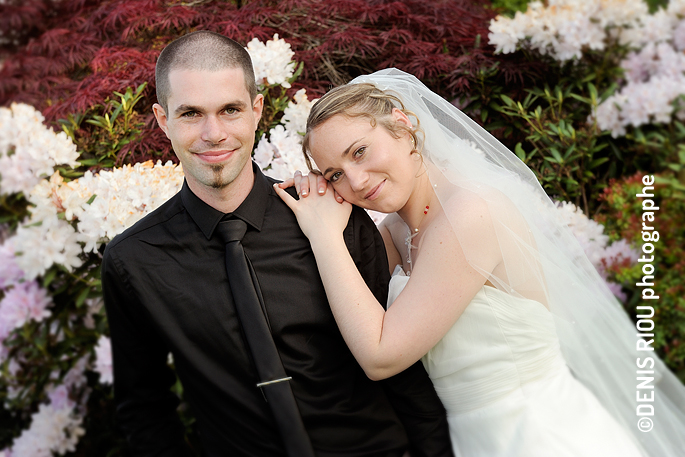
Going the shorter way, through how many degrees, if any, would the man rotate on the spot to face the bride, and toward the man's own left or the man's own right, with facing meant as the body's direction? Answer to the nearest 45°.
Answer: approximately 90° to the man's own left

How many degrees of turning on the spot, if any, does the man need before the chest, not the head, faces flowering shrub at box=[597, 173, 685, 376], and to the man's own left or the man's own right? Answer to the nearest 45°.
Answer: approximately 135° to the man's own left

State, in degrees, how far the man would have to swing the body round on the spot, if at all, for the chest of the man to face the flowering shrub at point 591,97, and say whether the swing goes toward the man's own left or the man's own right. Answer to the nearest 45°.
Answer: approximately 135° to the man's own left

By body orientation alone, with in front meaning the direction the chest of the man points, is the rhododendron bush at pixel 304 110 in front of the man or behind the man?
behind

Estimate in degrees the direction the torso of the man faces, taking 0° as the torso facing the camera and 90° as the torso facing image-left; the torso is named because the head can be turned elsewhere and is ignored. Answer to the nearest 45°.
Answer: approximately 0°
